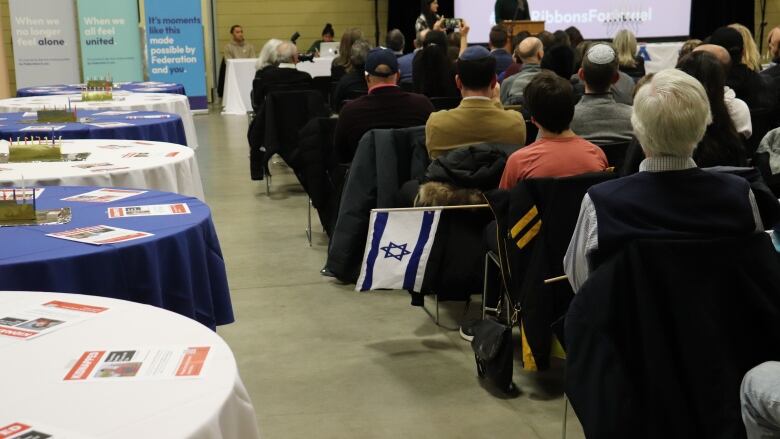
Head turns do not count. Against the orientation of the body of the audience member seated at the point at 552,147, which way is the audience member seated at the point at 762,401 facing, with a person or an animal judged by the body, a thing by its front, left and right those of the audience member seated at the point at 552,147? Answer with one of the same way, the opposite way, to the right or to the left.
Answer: the same way

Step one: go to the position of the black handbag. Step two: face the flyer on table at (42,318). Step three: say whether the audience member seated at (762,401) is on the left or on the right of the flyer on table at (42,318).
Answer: left

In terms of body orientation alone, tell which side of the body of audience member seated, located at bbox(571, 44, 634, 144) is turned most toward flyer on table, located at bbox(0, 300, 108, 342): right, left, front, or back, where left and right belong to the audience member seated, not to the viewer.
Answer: back

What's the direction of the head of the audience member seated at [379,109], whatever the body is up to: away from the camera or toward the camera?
away from the camera

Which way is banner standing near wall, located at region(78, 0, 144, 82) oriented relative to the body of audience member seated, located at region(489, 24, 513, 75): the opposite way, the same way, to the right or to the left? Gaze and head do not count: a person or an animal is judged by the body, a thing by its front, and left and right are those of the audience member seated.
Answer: the opposite way

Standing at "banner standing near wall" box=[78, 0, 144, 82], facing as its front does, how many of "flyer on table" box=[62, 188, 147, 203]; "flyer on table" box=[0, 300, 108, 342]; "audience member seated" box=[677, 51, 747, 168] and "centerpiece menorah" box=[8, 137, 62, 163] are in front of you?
4

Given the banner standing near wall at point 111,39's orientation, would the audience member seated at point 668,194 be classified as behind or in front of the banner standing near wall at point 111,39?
in front

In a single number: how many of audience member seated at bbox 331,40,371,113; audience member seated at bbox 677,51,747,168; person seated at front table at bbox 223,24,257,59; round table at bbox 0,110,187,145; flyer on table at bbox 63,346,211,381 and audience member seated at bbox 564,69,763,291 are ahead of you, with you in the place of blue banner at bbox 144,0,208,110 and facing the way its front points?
5

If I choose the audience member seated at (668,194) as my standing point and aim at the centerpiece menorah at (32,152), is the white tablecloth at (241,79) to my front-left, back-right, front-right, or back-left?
front-right

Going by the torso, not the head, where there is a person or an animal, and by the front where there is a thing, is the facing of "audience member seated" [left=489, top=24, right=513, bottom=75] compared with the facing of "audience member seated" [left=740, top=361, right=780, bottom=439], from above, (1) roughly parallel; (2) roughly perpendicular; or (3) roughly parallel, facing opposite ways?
roughly parallel

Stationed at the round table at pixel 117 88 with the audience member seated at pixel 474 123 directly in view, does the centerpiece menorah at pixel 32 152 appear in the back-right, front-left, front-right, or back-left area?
front-right

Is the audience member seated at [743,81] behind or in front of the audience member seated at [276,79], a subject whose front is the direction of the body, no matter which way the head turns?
behind

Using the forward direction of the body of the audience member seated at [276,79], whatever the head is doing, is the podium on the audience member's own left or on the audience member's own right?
on the audience member's own right

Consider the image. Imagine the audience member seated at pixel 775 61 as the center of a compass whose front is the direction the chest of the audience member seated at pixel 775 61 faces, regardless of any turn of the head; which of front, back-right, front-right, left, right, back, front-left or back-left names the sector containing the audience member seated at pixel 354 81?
left

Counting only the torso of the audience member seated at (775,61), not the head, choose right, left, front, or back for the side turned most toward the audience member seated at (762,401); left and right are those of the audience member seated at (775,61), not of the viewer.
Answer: back

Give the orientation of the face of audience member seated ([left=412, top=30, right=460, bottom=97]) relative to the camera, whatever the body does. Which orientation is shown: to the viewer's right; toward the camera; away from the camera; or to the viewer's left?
away from the camera

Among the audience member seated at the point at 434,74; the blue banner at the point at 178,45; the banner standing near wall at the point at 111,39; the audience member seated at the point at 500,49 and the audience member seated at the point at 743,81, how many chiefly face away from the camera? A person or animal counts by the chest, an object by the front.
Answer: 3

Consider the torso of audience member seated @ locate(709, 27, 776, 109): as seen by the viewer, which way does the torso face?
away from the camera

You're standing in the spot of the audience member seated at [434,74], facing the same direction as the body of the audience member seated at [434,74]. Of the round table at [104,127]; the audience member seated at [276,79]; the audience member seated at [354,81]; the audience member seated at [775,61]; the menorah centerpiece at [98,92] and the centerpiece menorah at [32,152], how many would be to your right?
1

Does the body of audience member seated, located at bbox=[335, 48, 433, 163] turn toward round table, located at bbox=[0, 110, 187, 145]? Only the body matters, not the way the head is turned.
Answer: no

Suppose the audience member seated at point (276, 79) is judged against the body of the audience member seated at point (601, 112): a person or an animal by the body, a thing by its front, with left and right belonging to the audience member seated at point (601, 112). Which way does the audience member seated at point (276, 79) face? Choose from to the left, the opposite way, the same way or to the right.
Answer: the same way

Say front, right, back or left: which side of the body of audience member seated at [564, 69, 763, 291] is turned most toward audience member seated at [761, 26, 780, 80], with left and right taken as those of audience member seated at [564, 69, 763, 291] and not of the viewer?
front

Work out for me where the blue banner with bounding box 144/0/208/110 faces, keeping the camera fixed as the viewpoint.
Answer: facing the viewer

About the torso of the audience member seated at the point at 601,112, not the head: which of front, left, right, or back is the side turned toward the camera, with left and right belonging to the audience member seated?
back

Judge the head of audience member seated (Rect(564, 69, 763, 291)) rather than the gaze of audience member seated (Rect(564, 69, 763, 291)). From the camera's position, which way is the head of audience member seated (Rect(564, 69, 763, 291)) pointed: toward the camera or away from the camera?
away from the camera
